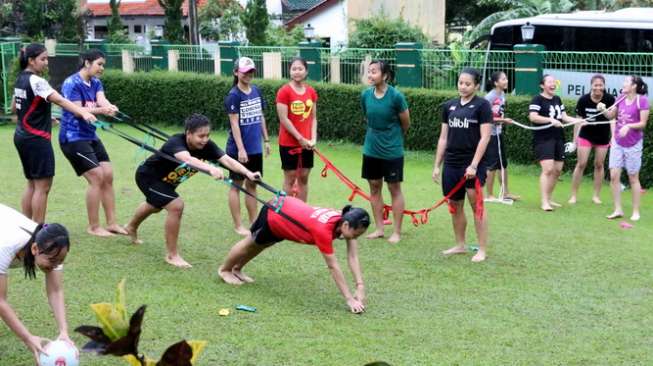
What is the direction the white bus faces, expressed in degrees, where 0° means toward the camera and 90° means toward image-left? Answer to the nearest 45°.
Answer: approximately 90°

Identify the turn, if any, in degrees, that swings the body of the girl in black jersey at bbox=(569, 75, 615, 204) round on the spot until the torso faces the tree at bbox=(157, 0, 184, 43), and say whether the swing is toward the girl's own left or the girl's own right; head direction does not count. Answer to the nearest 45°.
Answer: approximately 135° to the girl's own right

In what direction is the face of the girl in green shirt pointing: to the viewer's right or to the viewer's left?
to the viewer's left

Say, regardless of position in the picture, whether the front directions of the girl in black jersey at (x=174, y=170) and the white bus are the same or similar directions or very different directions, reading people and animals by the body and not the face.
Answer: very different directions

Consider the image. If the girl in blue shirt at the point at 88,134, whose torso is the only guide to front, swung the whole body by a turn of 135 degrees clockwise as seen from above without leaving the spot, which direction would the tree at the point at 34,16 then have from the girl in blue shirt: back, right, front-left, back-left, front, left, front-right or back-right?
right

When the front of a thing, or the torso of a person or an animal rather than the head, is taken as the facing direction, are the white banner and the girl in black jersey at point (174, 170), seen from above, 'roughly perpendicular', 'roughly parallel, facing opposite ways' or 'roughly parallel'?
roughly perpendicular

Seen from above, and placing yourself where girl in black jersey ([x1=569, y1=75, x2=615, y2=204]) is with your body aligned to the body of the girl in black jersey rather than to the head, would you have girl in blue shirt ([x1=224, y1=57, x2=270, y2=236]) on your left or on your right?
on your right

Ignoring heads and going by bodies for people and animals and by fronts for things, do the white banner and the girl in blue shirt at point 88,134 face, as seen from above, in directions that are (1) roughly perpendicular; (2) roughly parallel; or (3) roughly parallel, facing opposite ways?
roughly perpendicular

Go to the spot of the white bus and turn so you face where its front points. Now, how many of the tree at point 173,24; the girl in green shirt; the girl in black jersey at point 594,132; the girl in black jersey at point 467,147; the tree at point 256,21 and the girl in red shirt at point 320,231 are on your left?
4

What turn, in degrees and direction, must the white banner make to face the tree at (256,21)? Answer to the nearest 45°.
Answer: approximately 135° to its right

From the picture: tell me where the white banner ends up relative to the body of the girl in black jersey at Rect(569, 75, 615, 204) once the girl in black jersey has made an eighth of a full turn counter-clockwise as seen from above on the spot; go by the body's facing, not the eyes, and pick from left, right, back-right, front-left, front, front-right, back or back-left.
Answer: back-left

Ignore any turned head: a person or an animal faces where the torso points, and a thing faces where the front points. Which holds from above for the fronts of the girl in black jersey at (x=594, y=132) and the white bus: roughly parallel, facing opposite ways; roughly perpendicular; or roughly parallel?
roughly perpendicular

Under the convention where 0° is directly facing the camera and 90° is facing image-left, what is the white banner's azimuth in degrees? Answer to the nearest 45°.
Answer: approximately 0°

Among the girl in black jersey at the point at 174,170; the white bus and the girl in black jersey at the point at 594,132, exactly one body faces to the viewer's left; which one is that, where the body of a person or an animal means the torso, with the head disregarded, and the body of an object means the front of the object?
the white bus
